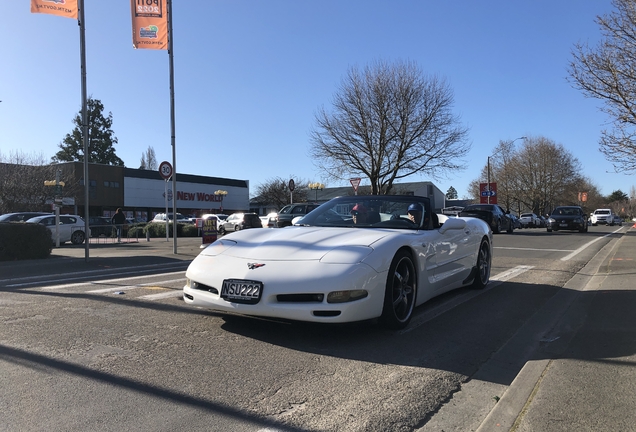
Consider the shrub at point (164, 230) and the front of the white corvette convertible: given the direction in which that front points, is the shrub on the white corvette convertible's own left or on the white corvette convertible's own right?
on the white corvette convertible's own right

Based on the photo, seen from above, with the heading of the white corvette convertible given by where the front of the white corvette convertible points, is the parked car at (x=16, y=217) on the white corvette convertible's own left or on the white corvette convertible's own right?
on the white corvette convertible's own right

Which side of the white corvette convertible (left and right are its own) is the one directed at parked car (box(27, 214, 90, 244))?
right

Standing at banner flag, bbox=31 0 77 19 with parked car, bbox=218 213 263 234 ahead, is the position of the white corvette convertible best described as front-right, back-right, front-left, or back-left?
back-right

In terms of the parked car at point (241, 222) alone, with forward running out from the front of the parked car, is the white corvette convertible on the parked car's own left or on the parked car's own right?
on the parked car's own left

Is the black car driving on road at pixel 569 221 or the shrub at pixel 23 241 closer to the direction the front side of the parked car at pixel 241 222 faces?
the shrub

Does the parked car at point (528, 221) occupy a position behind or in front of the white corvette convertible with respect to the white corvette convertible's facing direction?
behind

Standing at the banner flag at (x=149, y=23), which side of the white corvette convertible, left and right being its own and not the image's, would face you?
right

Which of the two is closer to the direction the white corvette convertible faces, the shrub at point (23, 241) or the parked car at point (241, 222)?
the shrub

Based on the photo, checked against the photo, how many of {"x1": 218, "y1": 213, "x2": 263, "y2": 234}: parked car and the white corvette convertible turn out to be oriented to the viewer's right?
0
